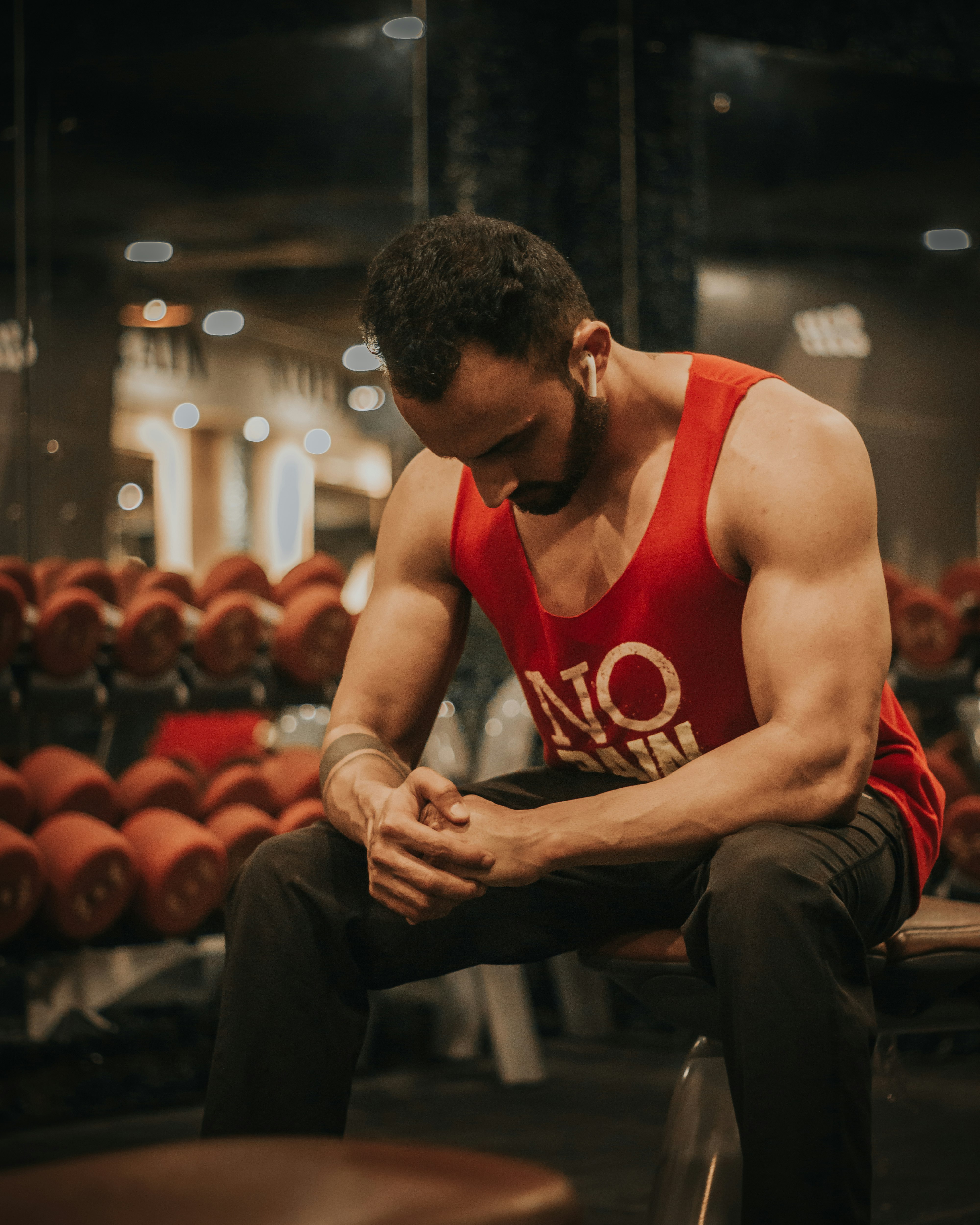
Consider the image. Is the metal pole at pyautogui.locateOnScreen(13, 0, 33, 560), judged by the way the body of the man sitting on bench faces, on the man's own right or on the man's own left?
on the man's own right

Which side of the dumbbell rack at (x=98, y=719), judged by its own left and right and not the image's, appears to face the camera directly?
front

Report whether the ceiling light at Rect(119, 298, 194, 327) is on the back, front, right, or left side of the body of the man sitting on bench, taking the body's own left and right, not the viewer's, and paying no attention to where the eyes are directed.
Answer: right

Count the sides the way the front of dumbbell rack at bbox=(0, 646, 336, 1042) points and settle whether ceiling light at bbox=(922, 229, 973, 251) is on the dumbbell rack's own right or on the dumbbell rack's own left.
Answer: on the dumbbell rack's own left

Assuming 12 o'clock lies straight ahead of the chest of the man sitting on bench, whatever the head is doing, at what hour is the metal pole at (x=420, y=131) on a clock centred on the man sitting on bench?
The metal pole is roughly at 4 o'clock from the man sitting on bench.

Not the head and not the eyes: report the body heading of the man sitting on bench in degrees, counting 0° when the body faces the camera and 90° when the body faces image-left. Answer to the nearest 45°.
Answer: approximately 45°

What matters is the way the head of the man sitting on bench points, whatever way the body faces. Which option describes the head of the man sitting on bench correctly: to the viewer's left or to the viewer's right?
to the viewer's left

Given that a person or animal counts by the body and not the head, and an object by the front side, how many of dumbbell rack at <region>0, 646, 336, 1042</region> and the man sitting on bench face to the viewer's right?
0
